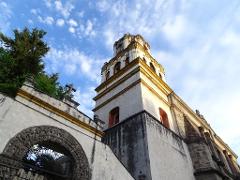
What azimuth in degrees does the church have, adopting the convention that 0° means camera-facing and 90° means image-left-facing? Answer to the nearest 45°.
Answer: approximately 45°

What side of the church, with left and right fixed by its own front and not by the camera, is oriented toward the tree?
front
